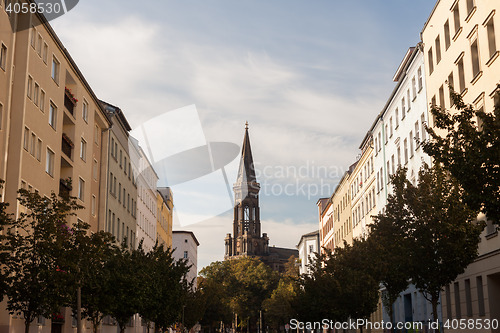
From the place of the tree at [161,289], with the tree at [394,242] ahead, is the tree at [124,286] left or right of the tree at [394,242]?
right

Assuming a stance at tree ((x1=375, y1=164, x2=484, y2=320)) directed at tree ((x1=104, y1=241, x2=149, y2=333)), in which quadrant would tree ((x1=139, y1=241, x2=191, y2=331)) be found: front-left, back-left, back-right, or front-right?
front-right

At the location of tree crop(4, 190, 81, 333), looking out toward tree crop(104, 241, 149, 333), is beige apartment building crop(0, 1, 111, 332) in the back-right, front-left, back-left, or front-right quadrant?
front-left

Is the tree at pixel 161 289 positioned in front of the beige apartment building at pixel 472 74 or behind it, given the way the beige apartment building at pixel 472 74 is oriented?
in front

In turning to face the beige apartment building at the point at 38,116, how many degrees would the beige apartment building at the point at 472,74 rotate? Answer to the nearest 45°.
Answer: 0° — it already faces it

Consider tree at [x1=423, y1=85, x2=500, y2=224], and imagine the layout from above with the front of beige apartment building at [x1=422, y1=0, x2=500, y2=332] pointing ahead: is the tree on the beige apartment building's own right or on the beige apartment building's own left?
on the beige apartment building's own left

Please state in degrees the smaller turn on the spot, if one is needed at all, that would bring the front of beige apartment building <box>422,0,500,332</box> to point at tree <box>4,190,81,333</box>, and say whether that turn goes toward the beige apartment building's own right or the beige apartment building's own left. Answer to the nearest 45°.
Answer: approximately 45° to the beige apartment building's own left

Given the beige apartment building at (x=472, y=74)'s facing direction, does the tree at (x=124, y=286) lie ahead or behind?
ahead

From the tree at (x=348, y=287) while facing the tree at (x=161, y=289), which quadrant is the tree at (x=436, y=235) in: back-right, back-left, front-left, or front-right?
back-left

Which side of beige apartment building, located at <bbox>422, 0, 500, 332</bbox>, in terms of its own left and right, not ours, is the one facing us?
left

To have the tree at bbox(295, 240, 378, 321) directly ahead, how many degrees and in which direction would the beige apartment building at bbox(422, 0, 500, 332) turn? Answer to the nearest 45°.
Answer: approximately 45° to its right
